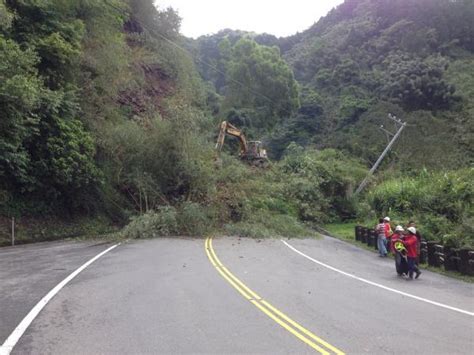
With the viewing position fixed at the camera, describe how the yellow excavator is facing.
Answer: facing to the left of the viewer

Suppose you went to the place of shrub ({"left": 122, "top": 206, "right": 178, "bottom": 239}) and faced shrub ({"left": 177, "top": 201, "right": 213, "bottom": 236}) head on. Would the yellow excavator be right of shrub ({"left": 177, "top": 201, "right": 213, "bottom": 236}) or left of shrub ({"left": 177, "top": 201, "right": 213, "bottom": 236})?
left

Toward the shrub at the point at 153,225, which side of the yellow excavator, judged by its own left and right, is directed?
left

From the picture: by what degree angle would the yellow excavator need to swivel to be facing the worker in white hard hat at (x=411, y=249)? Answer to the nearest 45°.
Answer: approximately 90° to its left

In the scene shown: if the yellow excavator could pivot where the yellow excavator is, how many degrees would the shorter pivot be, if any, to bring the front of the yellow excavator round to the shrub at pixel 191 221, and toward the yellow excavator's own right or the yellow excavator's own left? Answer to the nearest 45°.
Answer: approximately 90° to the yellow excavator's own left

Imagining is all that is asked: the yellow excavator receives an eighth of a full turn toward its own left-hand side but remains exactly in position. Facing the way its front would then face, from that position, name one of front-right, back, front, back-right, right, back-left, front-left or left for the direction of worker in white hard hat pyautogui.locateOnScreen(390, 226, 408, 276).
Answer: front-left
